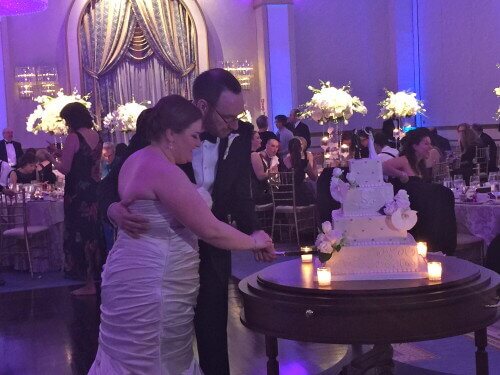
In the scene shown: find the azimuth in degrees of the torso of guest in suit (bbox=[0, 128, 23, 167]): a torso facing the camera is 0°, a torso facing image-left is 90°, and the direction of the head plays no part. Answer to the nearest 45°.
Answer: approximately 0°

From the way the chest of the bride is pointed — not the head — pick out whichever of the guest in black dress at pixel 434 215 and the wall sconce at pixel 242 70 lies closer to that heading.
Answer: the guest in black dress

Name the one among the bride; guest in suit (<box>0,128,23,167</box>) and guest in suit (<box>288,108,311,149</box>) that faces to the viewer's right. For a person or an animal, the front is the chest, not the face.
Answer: the bride

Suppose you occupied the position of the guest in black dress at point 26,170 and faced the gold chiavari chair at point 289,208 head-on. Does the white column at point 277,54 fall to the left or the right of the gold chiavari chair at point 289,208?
left

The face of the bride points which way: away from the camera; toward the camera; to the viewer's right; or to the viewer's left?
to the viewer's right

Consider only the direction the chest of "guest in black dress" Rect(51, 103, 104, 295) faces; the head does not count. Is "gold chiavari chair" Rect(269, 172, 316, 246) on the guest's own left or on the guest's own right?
on the guest's own right

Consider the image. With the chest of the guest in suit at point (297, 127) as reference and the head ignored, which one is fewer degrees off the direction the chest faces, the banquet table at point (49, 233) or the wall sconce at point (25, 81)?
the banquet table

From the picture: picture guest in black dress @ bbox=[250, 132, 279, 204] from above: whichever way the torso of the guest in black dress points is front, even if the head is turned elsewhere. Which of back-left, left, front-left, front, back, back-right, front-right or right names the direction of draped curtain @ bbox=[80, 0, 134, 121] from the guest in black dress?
back

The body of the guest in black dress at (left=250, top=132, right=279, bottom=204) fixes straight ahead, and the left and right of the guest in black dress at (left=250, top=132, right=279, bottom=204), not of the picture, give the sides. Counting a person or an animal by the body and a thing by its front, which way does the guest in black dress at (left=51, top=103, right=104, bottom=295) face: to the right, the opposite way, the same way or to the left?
the opposite way

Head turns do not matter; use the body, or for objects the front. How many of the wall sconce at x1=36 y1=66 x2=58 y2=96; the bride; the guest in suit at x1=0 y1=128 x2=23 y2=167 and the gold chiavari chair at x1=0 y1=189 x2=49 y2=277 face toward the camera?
2

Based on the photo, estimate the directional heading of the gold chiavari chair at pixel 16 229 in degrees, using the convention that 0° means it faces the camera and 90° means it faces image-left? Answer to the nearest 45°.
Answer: approximately 225°

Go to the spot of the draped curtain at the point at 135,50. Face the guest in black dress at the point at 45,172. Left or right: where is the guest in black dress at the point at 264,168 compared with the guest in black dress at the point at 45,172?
left
